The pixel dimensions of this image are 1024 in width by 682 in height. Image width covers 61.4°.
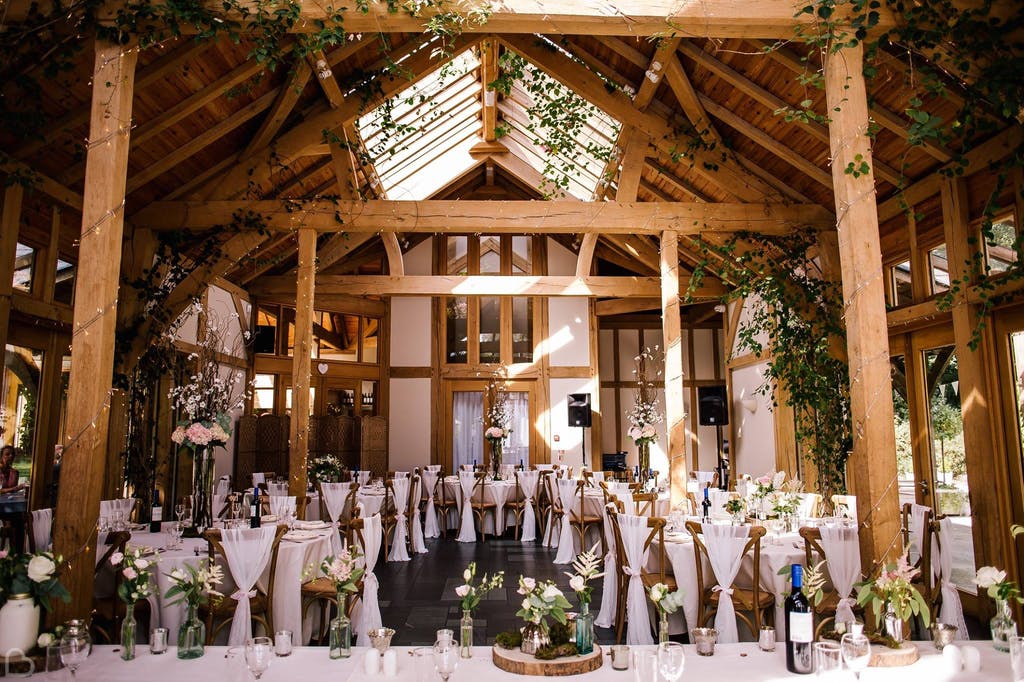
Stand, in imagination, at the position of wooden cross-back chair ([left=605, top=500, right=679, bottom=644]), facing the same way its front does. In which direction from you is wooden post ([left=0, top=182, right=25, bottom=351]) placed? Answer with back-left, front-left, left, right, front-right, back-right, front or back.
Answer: back-left

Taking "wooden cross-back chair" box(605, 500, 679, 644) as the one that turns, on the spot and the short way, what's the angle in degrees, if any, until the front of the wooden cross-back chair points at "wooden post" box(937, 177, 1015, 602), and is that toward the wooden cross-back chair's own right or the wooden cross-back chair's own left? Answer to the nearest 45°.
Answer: approximately 45° to the wooden cross-back chair's own right

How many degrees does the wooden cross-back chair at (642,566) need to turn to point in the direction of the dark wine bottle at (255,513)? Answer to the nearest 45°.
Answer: approximately 135° to its left

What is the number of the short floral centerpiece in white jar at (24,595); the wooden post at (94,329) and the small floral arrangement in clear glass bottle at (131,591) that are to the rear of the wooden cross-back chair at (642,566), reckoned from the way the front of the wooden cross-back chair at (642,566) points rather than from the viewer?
3

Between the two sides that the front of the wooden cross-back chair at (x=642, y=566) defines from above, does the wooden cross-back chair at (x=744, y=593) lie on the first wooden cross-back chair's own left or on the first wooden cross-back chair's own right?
on the first wooden cross-back chair's own right

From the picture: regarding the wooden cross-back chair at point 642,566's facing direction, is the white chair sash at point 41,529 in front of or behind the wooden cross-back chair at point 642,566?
behind

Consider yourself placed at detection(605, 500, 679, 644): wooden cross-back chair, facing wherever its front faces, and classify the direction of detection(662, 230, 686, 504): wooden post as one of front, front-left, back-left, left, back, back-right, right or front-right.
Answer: front-left

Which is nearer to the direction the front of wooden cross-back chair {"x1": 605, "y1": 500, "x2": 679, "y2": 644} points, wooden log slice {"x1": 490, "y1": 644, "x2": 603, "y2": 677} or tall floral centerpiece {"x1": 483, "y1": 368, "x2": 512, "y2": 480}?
the tall floral centerpiece

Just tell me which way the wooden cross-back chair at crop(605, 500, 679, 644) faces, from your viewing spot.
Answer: facing away from the viewer and to the right of the viewer

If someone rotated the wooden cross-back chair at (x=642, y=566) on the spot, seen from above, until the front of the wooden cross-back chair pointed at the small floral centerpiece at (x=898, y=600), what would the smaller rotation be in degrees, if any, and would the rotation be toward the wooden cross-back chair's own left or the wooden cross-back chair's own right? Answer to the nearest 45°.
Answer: approximately 135° to the wooden cross-back chair's own right

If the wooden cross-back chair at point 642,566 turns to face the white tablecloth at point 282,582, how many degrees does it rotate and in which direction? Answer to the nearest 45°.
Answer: approximately 135° to its left
